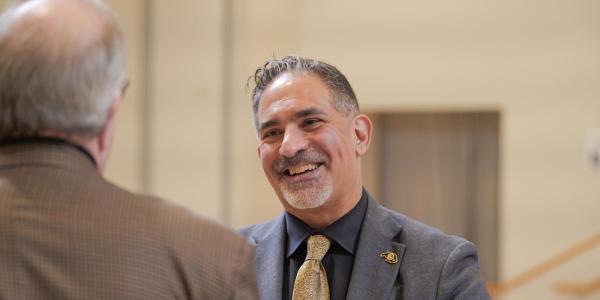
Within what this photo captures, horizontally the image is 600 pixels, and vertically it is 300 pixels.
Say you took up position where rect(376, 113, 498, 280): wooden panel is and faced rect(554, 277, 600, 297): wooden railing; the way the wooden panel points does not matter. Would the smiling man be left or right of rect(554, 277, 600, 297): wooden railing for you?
right

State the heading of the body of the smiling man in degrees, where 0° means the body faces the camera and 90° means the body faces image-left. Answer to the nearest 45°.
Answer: approximately 45°

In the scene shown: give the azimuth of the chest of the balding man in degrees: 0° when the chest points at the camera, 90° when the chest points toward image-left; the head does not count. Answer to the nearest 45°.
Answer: approximately 180°

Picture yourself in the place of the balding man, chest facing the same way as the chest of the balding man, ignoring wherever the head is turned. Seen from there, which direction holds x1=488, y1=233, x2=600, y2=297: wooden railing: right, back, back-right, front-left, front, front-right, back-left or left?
front-right

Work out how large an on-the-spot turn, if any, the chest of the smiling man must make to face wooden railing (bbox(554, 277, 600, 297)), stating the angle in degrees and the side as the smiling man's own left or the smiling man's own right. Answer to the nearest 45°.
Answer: approximately 180°

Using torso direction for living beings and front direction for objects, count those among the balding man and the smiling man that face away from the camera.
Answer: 1

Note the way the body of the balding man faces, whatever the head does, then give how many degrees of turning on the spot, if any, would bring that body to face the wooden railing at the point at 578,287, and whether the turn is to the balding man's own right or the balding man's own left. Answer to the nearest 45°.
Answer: approximately 45° to the balding man's own right

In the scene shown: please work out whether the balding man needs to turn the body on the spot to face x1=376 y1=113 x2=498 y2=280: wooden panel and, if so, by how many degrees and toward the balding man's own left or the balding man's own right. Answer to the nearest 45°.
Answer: approximately 45° to the balding man's own right

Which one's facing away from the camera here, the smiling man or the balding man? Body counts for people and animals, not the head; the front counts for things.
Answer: the balding man

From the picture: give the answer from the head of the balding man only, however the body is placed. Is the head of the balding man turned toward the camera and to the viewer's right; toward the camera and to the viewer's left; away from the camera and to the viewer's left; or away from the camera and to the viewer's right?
away from the camera and to the viewer's right

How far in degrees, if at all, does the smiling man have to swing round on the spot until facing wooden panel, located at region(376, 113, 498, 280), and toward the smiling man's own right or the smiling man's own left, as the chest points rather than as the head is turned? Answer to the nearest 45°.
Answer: approximately 135° to the smiling man's own right
